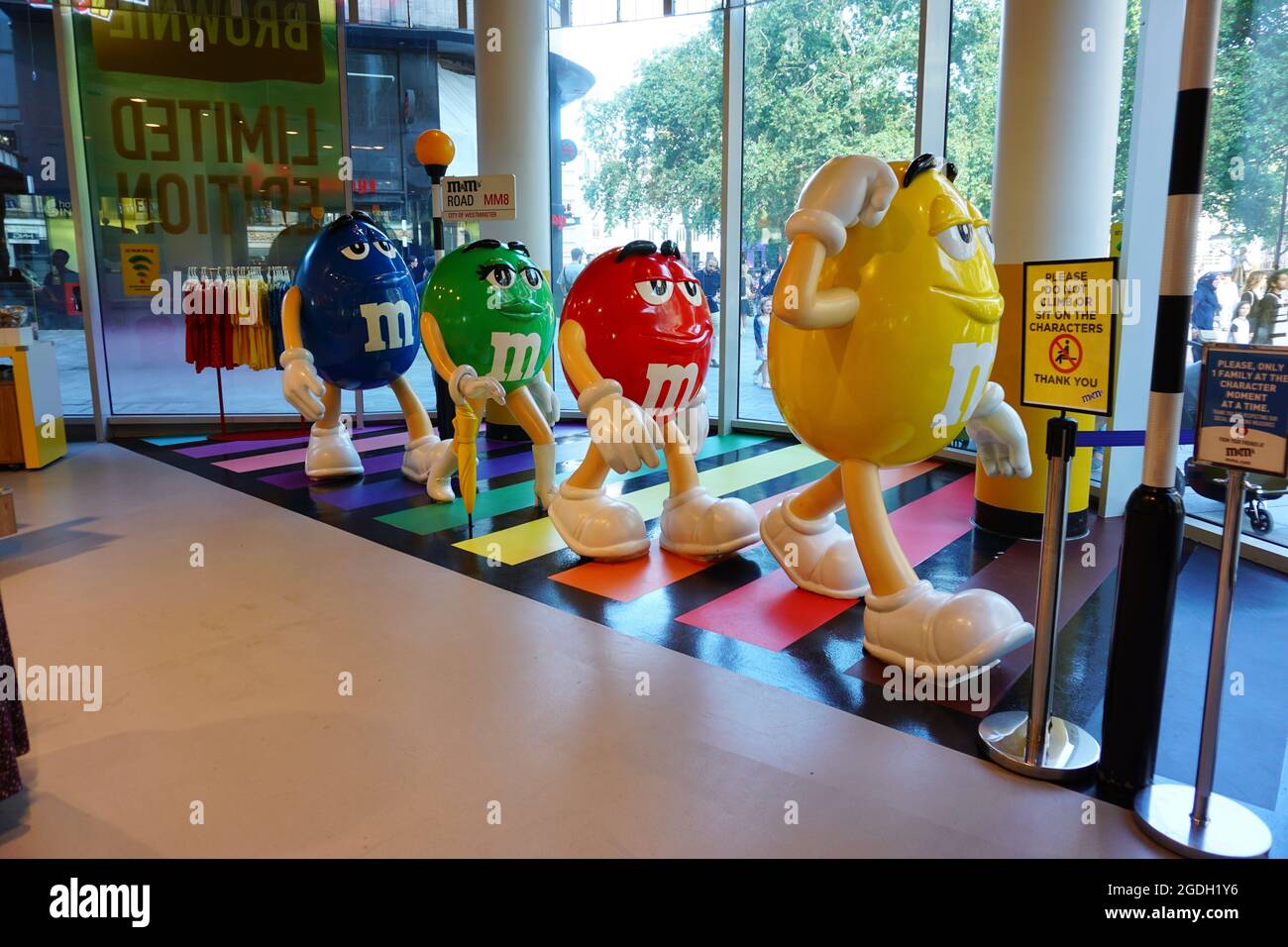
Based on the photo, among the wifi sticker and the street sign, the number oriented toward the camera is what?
2

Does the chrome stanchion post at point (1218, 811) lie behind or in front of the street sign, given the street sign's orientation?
in front

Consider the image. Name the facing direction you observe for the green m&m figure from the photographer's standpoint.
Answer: facing the viewer and to the right of the viewer

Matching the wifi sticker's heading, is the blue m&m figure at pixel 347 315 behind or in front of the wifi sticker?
in front

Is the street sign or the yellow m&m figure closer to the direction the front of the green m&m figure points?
the yellow m&m figure

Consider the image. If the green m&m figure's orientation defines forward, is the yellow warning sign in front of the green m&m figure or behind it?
in front

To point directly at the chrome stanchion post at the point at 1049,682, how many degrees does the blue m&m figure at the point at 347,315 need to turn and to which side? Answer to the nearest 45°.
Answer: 0° — it already faces it

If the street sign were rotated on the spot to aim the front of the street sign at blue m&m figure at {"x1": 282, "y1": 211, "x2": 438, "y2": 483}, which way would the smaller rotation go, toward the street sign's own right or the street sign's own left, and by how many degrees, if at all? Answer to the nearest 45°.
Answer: approximately 90° to the street sign's own right

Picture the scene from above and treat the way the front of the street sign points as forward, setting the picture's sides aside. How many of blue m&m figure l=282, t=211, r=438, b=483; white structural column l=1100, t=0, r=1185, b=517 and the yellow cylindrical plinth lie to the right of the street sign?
1

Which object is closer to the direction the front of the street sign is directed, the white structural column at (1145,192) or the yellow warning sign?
the yellow warning sign

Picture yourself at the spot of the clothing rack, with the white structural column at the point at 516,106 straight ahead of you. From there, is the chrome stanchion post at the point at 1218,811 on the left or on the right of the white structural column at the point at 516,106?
right
